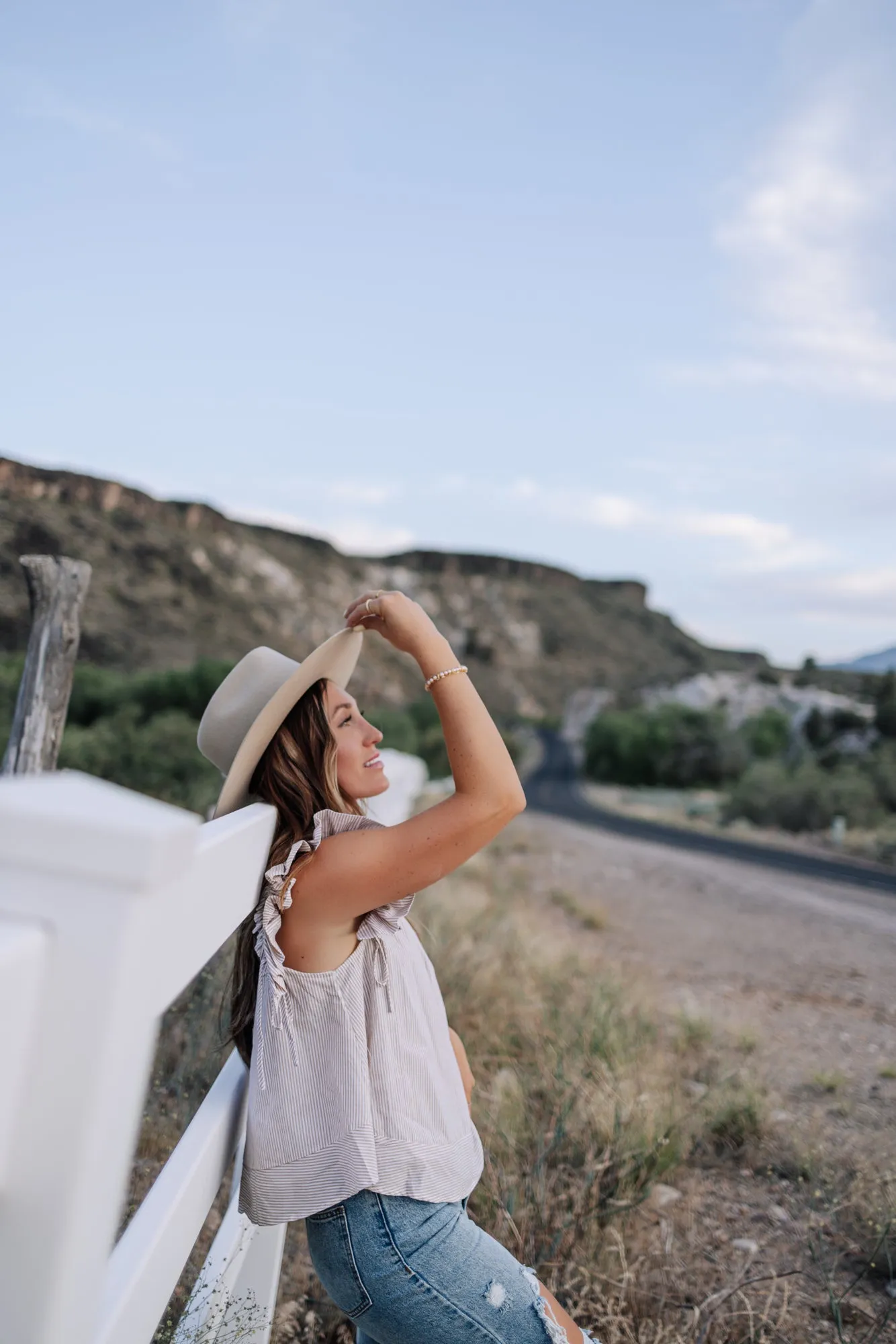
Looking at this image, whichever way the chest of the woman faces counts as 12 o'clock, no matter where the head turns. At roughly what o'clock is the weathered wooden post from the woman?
The weathered wooden post is roughly at 8 o'clock from the woman.

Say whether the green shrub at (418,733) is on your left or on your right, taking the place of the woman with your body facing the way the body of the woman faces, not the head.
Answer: on your left

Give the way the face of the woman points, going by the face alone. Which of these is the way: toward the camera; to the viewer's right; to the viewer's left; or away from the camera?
to the viewer's right

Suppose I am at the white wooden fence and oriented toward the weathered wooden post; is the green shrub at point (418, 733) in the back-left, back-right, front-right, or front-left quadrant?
front-right

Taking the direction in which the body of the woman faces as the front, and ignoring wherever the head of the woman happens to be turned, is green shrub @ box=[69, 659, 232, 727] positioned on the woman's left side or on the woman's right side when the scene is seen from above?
on the woman's left side

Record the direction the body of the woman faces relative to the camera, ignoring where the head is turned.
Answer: to the viewer's right

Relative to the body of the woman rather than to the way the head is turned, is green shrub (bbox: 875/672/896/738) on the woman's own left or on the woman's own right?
on the woman's own left

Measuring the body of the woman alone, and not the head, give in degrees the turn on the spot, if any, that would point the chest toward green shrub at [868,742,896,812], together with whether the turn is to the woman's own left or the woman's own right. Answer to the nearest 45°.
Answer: approximately 45° to the woman's own left
